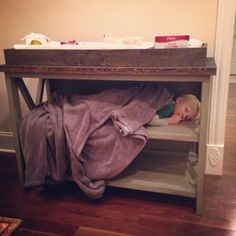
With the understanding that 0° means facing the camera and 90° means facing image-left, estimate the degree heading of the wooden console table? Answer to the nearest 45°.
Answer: approximately 0°
